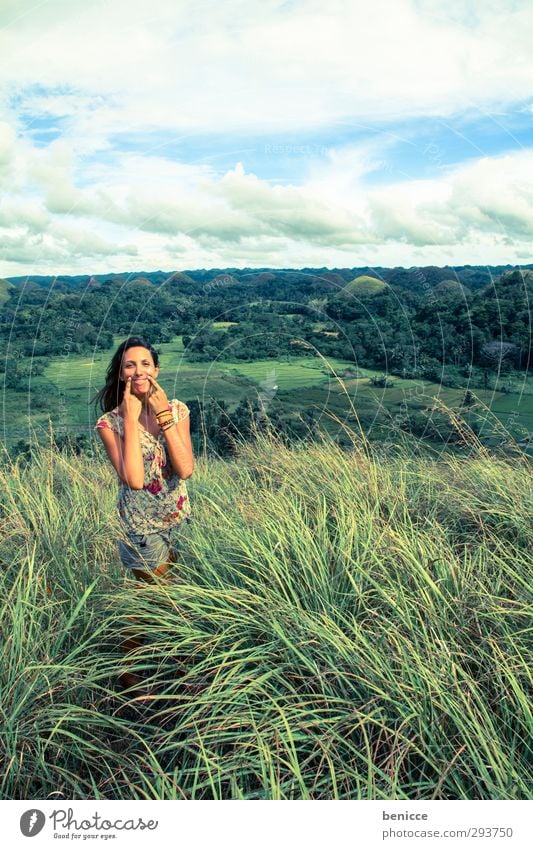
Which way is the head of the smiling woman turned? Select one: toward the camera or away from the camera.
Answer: toward the camera

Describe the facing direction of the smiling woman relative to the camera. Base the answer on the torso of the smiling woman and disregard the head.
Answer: toward the camera
